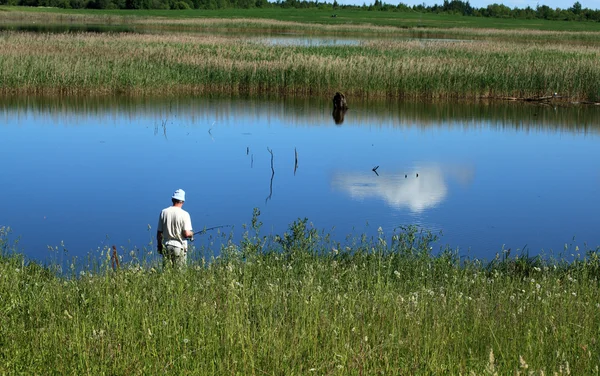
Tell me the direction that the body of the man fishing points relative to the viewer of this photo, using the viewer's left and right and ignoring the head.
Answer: facing away from the viewer and to the right of the viewer
